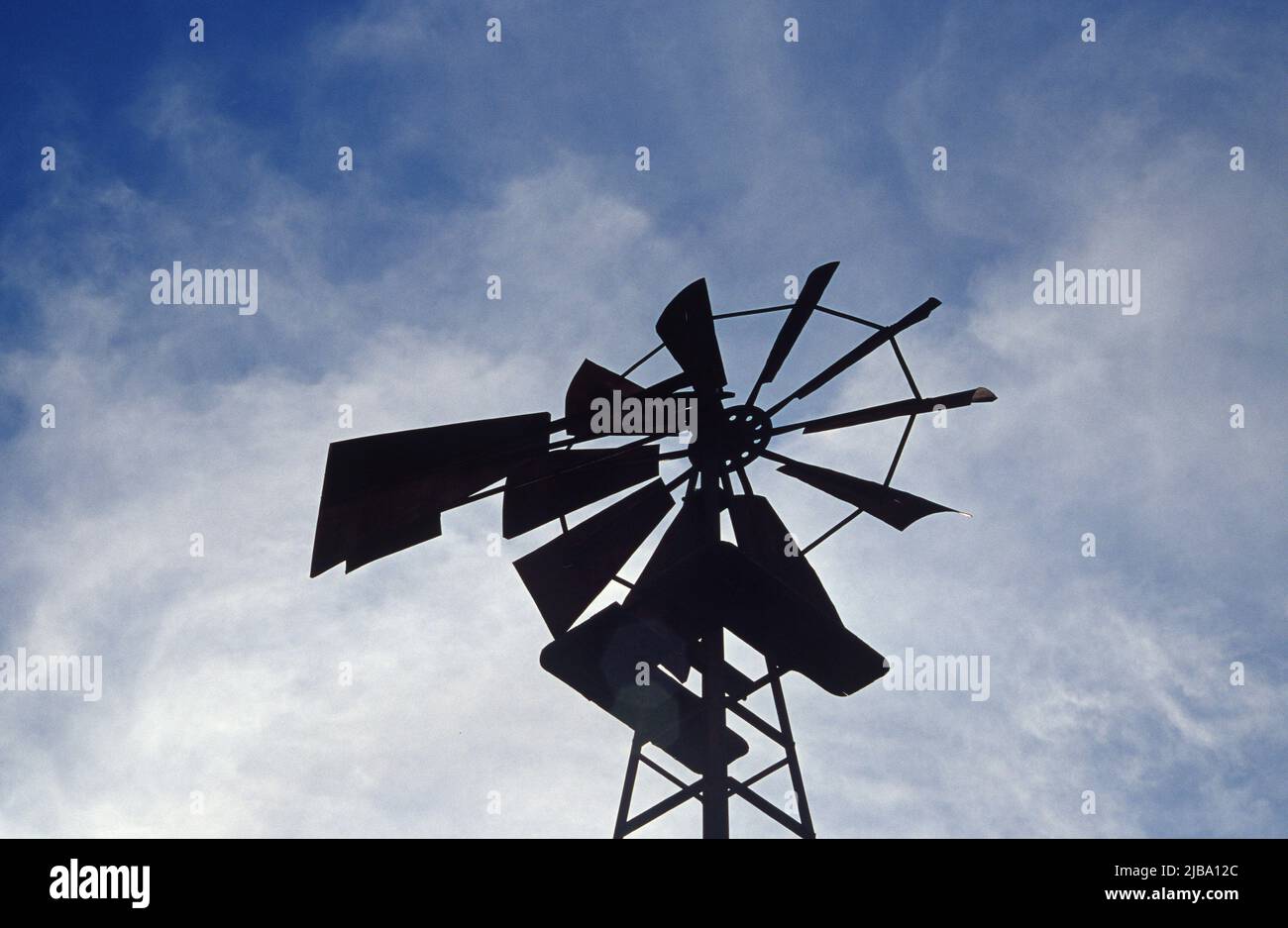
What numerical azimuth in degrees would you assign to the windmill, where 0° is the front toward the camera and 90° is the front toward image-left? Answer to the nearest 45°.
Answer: approximately 225°
